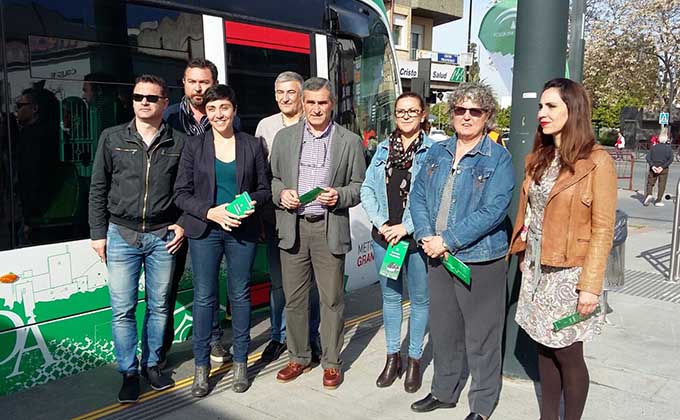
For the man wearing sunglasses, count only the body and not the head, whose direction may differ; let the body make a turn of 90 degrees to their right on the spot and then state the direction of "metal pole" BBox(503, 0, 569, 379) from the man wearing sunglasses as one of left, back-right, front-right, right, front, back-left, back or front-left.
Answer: back

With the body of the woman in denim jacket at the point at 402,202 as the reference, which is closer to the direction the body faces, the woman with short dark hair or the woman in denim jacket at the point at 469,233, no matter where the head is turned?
the woman in denim jacket

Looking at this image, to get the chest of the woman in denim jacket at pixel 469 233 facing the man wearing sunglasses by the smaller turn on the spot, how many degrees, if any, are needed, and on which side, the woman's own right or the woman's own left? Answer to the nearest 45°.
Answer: approximately 45° to the woman's own right

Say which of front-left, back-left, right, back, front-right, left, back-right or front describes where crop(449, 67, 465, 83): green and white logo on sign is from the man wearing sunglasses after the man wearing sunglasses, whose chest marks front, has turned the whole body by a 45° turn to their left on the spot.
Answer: left

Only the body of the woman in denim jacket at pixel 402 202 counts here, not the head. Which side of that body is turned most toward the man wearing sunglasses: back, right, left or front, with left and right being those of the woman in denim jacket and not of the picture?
right

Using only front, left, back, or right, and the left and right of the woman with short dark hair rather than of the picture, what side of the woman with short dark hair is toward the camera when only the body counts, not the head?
front

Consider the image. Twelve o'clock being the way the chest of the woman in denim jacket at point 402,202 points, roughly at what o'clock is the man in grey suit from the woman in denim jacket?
The man in grey suit is roughly at 3 o'clock from the woman in denim jacket.

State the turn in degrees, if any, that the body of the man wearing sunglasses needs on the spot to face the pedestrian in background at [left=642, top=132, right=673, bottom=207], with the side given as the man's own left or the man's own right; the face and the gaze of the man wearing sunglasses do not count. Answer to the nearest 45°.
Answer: approximately 135° to the man's own left

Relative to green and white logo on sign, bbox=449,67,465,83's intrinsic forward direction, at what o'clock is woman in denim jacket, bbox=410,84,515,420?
The woman in denim jacket is roughly at 12 o'clock from the green and white logo on sign.

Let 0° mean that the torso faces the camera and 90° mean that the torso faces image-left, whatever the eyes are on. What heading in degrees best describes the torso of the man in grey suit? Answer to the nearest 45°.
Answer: approximately 0°
